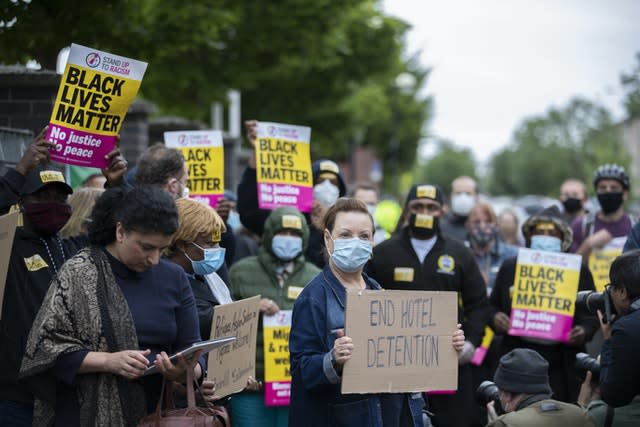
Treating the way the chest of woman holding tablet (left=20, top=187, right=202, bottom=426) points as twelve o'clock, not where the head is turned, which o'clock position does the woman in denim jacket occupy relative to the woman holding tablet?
The woman in denim jacket is roughly at 10 o'clock from the woman holding tablet.

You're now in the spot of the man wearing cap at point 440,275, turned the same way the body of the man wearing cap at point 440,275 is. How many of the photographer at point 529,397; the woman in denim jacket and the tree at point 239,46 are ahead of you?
2

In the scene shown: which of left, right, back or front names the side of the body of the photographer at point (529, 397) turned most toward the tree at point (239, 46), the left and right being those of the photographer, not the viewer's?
front

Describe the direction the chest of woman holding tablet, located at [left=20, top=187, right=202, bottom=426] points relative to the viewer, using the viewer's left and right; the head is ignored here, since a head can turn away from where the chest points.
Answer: facing the viewer and to the right of the viewer

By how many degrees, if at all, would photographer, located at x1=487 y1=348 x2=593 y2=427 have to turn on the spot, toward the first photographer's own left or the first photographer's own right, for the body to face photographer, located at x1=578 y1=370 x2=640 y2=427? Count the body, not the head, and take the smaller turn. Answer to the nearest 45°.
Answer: approximately 90° to the first photographer's own right

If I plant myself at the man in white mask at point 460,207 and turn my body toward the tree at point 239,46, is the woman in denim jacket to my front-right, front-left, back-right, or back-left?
back-left

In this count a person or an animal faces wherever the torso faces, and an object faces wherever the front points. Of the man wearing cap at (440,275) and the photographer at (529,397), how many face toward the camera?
1

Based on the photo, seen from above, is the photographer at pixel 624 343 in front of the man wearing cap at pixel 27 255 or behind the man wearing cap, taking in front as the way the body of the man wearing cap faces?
in front

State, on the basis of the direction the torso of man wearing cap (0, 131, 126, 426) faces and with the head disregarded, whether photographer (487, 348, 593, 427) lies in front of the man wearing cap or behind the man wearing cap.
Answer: in front

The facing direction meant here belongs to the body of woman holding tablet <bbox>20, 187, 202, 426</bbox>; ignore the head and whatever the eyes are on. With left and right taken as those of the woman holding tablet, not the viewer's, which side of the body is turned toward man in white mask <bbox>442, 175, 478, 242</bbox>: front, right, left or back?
left

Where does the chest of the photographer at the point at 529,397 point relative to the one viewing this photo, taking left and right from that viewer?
facing away from the viewer and to the left of the viewer

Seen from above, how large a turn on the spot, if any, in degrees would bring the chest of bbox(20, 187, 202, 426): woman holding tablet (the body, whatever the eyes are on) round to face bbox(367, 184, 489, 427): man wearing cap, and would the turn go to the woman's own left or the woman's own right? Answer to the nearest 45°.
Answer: approximately 90° to the woman's own left

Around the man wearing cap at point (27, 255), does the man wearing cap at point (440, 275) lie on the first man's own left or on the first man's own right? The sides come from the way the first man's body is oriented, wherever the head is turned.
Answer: on the first man's own left

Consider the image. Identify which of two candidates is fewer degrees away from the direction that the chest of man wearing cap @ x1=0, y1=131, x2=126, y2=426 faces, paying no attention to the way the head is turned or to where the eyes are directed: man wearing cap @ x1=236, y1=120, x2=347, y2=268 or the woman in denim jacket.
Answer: the woman in denim jacket
